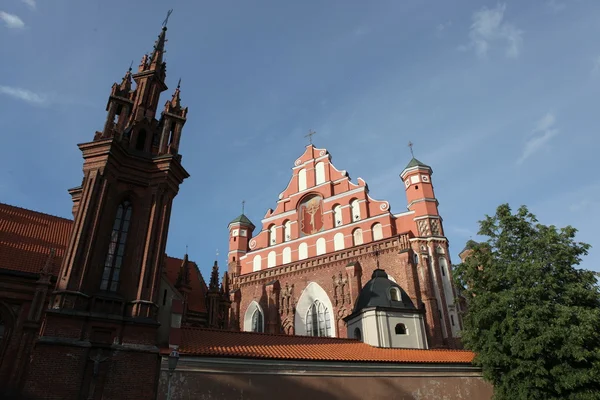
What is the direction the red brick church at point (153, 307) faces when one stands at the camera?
facing the viewer and to the left of the viewer

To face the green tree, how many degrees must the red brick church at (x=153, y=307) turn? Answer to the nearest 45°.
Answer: approximately 135° to its left
